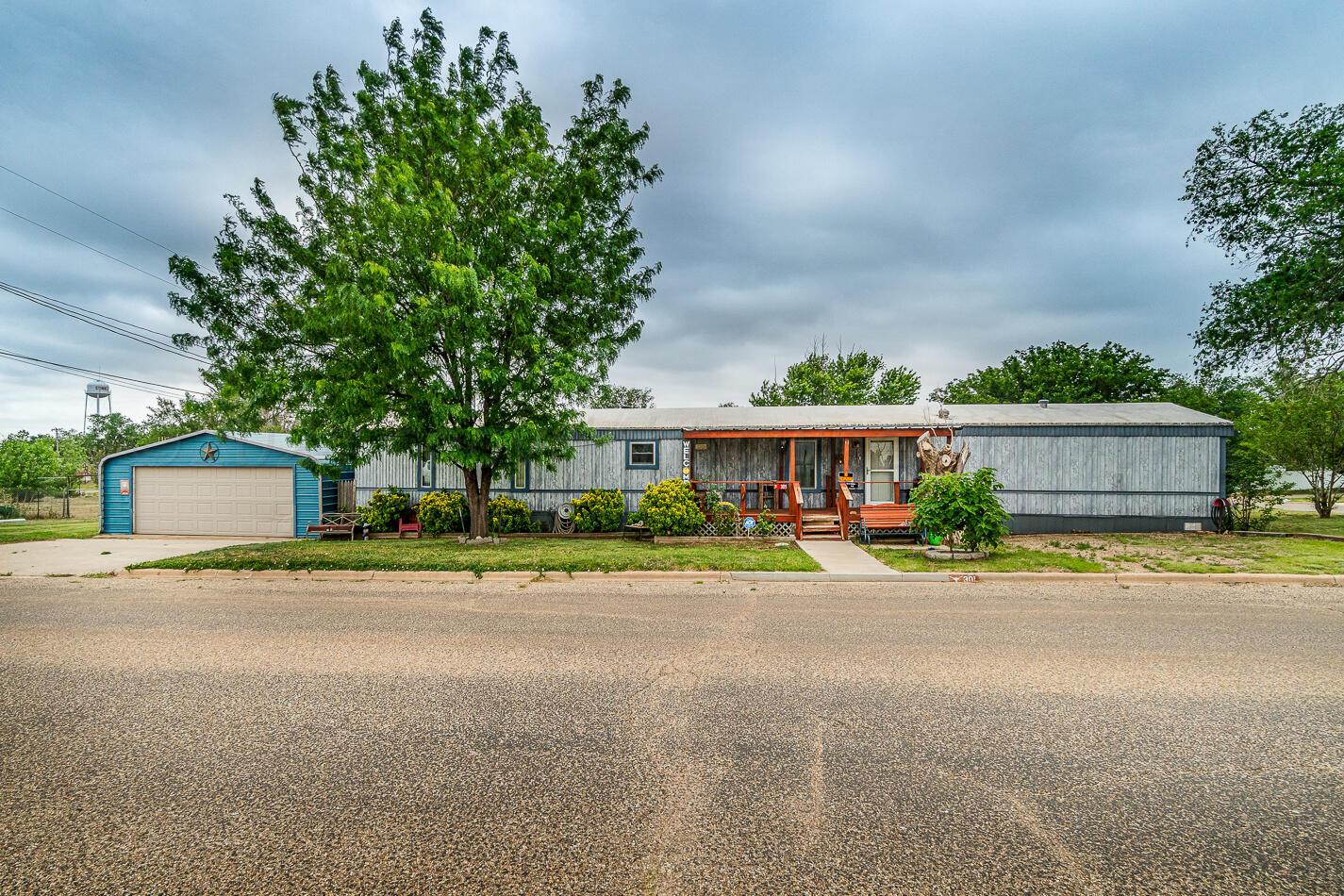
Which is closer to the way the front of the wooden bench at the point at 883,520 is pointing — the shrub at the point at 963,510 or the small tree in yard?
the shrub

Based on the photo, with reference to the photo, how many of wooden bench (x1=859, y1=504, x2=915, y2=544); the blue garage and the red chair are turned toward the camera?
3

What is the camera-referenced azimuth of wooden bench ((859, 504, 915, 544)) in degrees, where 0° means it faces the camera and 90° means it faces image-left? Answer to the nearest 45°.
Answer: approximately 0°

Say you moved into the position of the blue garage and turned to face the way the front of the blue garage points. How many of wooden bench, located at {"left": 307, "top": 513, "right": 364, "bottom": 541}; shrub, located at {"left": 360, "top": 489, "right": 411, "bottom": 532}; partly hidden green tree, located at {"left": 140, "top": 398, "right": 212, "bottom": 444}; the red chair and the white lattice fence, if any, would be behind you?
1

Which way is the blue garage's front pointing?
toward the camera

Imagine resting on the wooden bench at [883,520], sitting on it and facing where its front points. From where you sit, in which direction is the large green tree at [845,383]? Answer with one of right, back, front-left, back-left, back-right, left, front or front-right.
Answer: back

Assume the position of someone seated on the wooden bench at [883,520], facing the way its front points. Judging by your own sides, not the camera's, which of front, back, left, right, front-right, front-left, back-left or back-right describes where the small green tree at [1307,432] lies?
back-left

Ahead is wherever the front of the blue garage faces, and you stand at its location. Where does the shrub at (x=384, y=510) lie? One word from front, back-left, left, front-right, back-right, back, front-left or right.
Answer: front-left

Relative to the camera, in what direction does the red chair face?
facing the viewer
